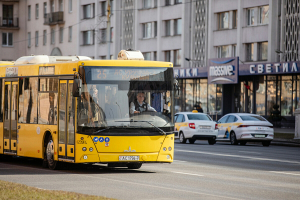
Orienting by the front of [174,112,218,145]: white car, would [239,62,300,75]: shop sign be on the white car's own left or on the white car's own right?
on the white car's own right

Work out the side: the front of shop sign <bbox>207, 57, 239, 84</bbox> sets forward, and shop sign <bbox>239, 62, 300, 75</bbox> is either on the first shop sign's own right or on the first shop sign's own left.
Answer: on the first shop sign's own left

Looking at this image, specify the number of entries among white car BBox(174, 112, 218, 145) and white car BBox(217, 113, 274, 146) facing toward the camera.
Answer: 0

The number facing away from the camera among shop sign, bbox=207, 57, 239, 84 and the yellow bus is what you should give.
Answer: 0

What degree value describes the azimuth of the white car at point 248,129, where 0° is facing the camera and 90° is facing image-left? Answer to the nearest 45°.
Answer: approximately 135°

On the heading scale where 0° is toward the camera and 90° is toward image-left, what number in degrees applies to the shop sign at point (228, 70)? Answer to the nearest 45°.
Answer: approximately 45°

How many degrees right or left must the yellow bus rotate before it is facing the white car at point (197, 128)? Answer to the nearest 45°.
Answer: approximately 135° to its left

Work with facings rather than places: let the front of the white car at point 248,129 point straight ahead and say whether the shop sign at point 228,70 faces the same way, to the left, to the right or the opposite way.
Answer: to the left
